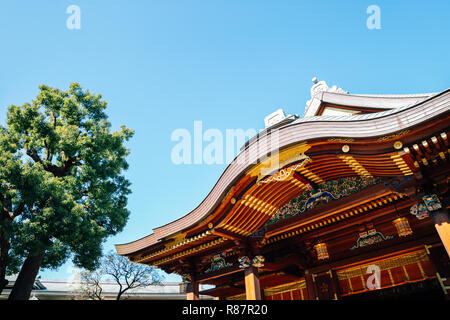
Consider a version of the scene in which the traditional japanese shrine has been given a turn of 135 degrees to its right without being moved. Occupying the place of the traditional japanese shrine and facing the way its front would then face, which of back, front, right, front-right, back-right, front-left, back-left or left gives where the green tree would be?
left

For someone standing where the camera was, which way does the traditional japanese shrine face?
facing the viewer and to the left of the viewer
